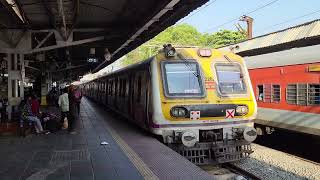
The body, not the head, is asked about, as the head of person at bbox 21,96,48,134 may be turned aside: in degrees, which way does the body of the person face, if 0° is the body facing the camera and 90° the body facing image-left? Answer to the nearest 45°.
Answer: approximately 270°

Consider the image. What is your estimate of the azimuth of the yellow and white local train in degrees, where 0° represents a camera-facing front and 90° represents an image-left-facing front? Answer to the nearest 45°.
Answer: approximately 315°

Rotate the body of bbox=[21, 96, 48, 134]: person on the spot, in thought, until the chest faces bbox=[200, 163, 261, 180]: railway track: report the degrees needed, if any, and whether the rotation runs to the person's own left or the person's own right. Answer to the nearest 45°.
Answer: approximately 45° to the person's own right
